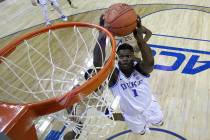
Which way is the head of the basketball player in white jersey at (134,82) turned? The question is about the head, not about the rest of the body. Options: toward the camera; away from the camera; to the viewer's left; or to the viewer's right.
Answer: toward the camera

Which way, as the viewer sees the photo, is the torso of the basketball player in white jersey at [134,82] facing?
toward the camera

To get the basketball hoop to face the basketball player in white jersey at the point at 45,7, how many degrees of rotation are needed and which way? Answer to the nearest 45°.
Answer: approximately 45° to its left

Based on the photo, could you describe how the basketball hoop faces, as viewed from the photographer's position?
facing away from the viewer and to the right of the viewer

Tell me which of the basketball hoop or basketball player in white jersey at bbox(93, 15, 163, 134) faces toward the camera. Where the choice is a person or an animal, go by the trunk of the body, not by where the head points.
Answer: the basketball player in white jersey

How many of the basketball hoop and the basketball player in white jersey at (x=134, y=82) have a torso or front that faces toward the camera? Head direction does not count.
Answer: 1
